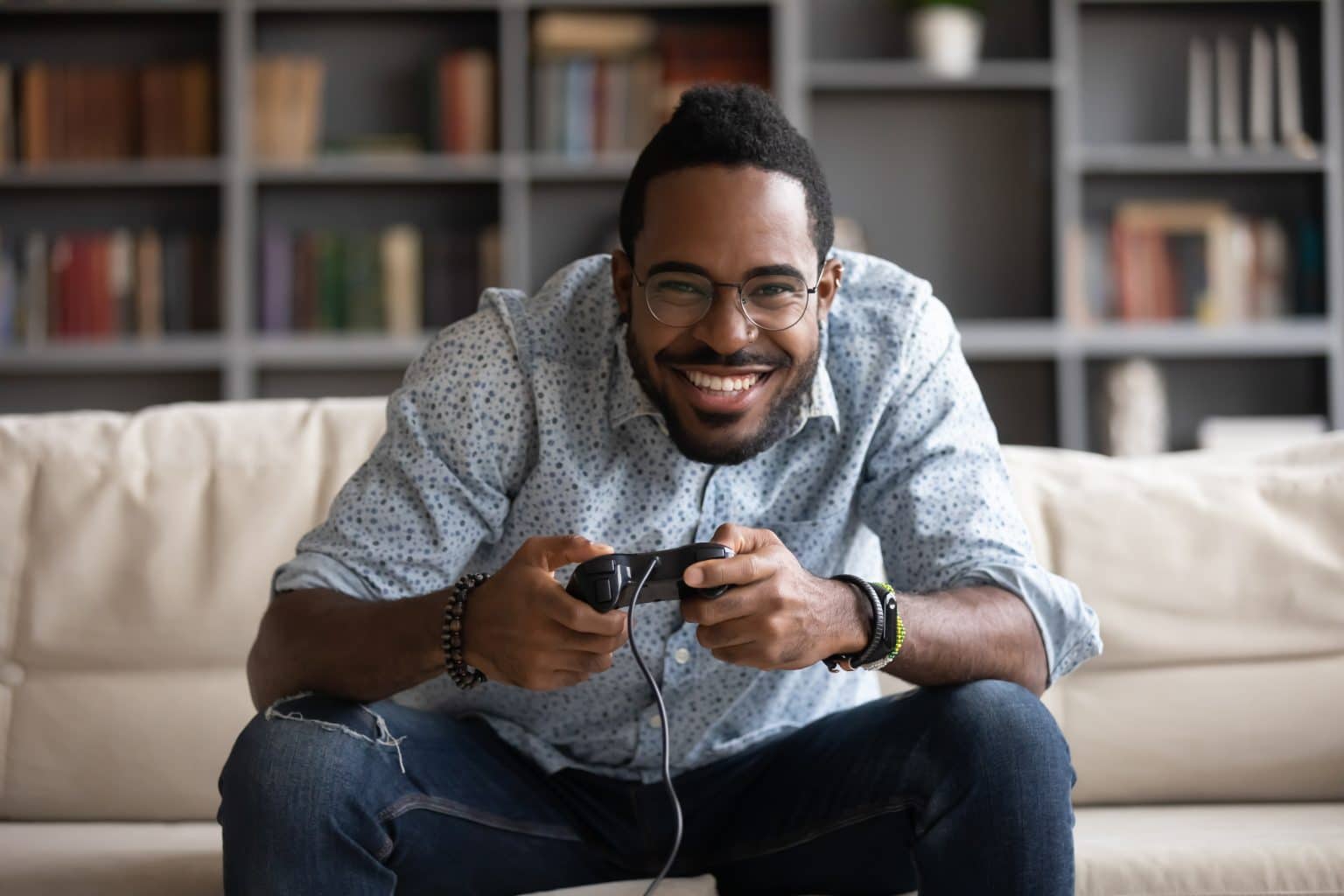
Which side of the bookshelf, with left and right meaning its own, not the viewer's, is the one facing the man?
front

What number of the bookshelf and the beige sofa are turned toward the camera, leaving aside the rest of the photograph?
2

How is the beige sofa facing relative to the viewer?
toward the camera

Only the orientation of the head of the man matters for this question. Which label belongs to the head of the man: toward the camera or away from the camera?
toward the camera

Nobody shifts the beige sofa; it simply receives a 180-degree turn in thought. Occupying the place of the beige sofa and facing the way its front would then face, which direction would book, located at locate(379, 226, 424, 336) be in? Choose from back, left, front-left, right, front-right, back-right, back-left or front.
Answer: front

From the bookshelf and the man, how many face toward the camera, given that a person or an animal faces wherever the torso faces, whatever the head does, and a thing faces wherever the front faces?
2

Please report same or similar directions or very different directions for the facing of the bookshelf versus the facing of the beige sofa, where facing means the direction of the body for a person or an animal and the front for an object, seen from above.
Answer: same or similar directions

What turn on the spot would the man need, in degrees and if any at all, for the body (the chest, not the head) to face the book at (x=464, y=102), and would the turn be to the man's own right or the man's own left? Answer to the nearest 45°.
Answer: approximately 180°

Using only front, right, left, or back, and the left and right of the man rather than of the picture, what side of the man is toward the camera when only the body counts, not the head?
front

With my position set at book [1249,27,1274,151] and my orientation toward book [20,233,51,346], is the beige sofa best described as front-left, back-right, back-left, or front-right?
front-left
